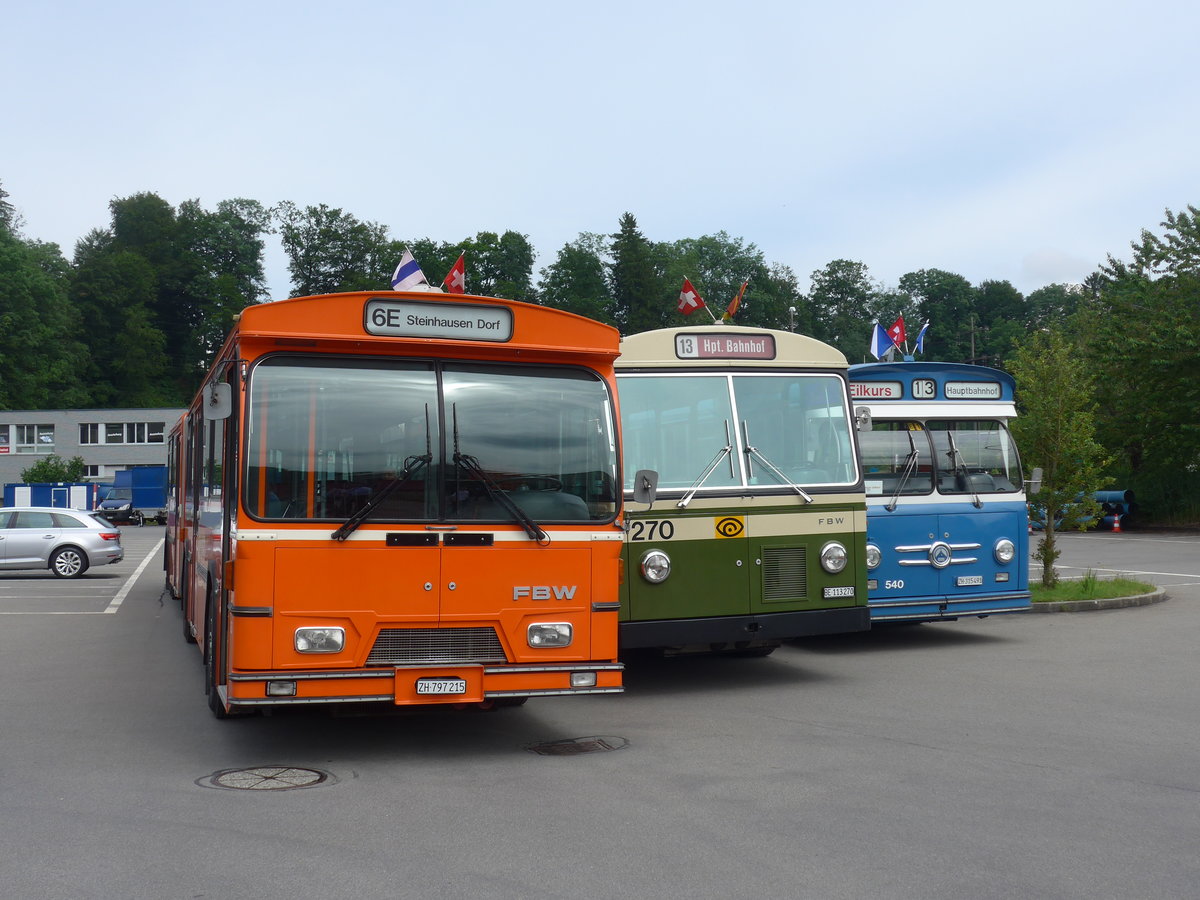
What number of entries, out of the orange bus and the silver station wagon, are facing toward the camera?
1

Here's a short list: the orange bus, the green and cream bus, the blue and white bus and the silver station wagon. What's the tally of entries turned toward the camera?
3

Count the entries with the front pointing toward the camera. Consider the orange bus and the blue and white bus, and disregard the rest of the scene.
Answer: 2

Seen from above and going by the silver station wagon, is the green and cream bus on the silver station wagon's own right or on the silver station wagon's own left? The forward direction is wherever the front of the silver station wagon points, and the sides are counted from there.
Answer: on the silver station wagon's own left

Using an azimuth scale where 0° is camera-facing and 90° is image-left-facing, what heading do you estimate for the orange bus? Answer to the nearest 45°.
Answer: approximately 0°

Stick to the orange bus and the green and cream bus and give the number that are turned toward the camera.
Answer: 2

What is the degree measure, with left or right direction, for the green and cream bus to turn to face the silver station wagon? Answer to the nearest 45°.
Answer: approximately 135° to its right

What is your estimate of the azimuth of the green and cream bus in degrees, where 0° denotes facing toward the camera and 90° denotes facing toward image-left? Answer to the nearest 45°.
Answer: approximately 0°

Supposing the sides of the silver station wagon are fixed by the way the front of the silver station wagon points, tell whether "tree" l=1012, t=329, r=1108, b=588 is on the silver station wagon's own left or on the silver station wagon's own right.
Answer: on the silver station wagon's own left

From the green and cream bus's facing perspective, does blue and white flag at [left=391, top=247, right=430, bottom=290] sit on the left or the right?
on its right

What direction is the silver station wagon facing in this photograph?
to the viewer's left
